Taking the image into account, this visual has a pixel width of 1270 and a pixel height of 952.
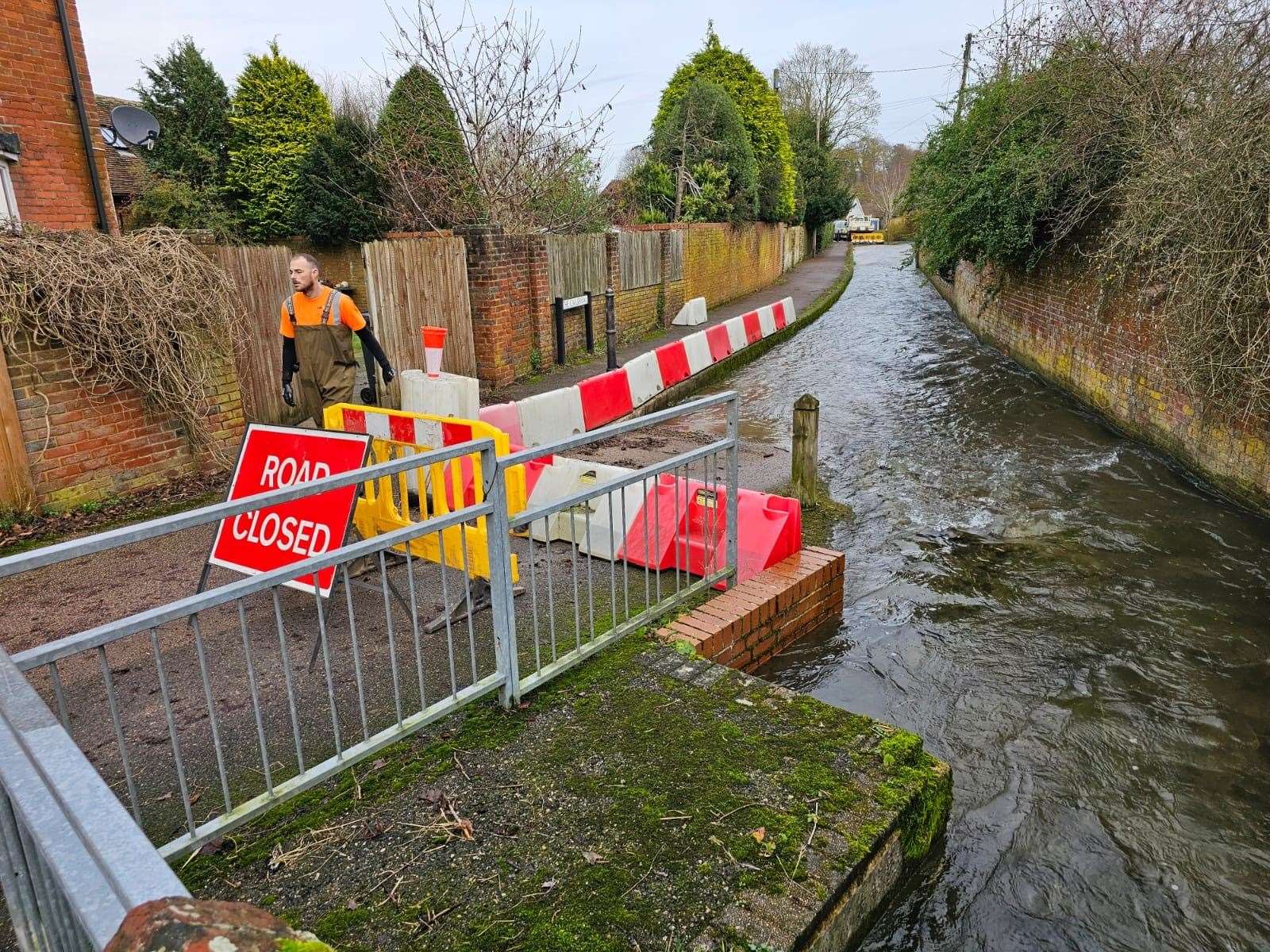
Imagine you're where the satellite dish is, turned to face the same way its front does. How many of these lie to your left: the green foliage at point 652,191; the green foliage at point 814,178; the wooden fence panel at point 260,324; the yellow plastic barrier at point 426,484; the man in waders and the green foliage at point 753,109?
3

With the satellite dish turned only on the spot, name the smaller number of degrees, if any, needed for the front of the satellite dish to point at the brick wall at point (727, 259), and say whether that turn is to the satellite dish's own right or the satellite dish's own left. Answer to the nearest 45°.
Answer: approximately 90° to the satellite dish's own left

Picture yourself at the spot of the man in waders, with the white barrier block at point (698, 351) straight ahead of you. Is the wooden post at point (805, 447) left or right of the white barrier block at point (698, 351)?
right

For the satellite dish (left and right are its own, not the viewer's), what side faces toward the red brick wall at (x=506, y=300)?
front

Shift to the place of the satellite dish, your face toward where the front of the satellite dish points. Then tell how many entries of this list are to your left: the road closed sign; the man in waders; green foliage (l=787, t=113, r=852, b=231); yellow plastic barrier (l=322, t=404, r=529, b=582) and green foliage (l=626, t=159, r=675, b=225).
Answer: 2

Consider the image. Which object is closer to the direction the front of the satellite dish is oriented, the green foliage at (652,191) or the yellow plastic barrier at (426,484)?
the yellow plastic barrier

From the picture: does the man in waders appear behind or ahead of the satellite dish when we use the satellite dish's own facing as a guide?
ahead

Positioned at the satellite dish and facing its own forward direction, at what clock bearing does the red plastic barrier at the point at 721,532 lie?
The red plastic barrier is roughly at 1 o'clock from the satellite dish.
